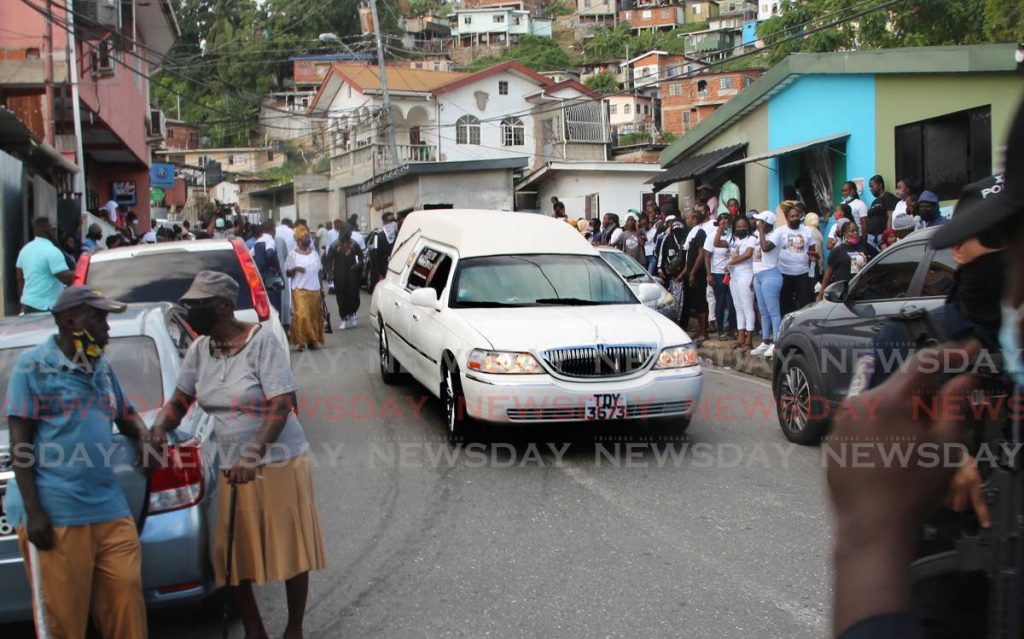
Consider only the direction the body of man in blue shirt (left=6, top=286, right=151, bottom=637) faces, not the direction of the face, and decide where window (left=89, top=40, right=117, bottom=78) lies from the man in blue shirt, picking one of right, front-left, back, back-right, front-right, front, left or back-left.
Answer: back-left

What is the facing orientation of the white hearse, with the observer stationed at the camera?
facing the viewer and to the right of the viewer

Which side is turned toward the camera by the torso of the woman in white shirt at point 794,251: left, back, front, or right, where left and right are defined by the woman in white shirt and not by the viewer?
front

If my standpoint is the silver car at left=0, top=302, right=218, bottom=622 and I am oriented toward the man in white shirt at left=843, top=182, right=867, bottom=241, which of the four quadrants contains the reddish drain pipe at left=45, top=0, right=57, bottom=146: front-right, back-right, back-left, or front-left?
front-left

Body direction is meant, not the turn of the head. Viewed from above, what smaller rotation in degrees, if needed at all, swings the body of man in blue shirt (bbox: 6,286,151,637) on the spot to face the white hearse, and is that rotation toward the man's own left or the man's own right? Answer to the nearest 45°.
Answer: approximately 90° to the man's own left

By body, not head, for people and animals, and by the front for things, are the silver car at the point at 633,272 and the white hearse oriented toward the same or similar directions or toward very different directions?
same or similar directions

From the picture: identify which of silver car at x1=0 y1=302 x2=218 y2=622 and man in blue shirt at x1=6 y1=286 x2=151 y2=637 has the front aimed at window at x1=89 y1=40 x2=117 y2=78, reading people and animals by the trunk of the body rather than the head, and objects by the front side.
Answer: the silver car

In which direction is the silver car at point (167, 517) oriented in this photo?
away from the camera

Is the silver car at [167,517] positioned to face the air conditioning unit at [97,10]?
yes

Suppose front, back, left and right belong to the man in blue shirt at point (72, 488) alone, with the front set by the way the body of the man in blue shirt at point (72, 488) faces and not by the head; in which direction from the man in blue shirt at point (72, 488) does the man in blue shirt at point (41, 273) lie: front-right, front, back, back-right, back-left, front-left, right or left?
back-left

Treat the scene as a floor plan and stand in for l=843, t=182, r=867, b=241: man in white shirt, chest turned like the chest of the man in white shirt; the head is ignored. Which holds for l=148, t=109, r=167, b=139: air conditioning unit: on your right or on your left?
on your right

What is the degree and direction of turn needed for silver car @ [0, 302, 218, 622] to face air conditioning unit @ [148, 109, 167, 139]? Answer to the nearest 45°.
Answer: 0° — it already faces it

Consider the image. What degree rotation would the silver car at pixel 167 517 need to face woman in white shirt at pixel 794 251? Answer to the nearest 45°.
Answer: approximately 45° to its right

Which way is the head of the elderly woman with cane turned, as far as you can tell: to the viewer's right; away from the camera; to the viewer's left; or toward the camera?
to the viewer's left

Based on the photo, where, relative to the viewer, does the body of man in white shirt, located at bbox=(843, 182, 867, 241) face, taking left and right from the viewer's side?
facing the viewer and to the left of the viewer

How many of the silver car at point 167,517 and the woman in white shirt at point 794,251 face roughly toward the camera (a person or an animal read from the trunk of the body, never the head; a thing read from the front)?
1
